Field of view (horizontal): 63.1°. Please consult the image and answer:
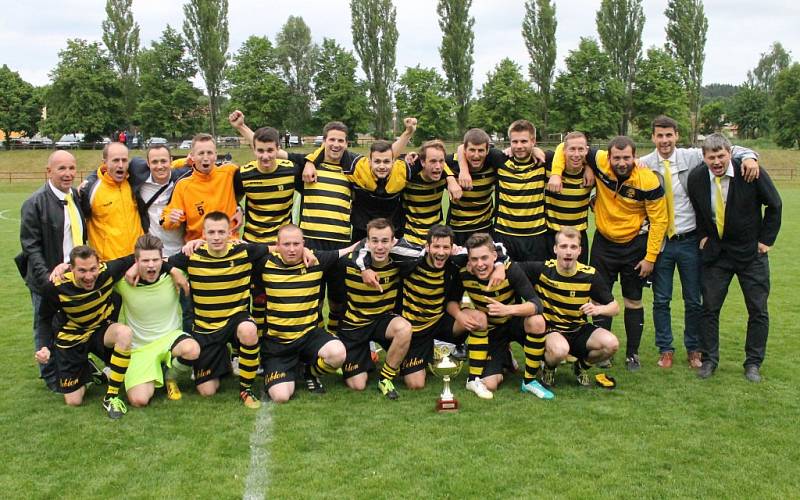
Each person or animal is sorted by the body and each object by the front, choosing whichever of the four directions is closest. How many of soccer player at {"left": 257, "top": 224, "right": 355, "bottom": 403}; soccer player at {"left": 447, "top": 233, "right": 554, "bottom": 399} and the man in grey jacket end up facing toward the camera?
3

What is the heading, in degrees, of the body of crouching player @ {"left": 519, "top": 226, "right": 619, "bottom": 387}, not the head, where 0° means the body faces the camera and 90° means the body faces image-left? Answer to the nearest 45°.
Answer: approximately 0°

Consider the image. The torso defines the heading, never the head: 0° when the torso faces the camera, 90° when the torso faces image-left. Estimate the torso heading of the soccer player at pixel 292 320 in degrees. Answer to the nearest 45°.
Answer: approximately 0°

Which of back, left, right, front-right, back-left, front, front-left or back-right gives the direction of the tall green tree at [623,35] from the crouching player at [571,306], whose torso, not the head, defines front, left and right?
back

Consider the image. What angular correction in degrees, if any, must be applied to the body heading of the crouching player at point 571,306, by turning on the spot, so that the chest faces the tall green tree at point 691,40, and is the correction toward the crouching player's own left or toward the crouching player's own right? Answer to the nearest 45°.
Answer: approximately 180°

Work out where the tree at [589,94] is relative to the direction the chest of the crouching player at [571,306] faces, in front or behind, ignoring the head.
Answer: behind
